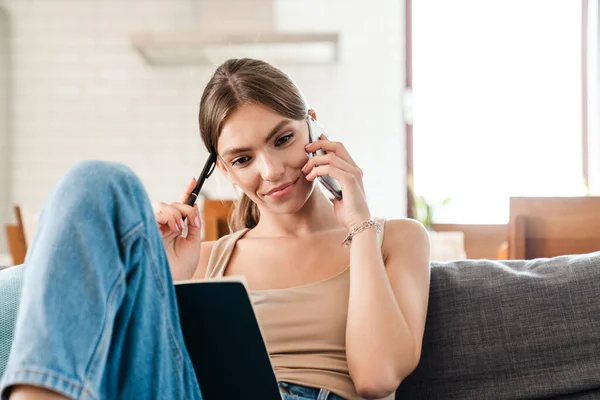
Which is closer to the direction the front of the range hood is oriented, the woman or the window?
the woman

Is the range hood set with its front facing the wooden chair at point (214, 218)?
yes

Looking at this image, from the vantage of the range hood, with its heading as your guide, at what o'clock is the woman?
The woman is roughly at 12 o'clock from the range hood.

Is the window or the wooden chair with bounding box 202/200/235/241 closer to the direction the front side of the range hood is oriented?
the wooden chair

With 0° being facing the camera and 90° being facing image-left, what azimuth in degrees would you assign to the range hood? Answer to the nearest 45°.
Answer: approximately 0°

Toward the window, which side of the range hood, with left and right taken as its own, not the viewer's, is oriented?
left
